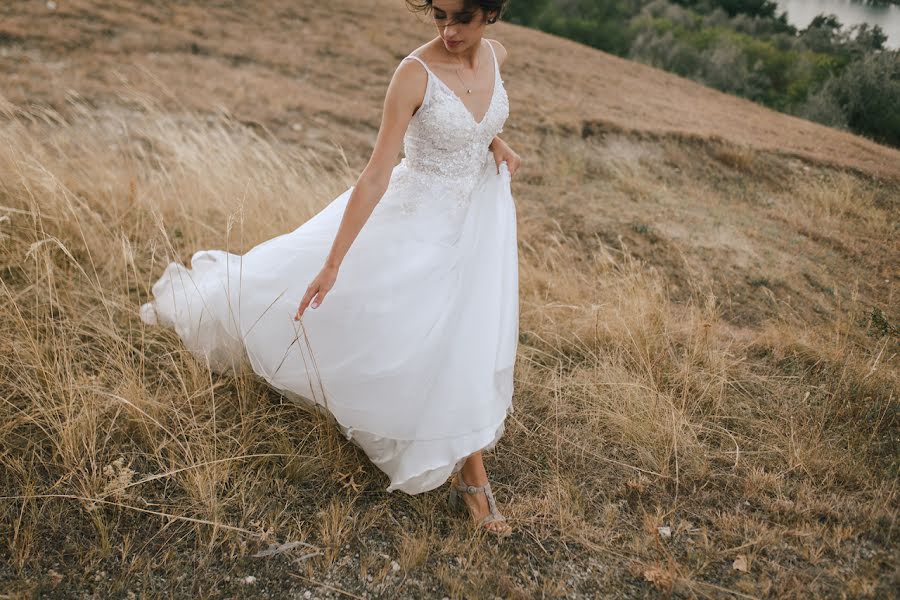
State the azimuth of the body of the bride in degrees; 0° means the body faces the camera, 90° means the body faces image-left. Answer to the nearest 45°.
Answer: approximately 315°
